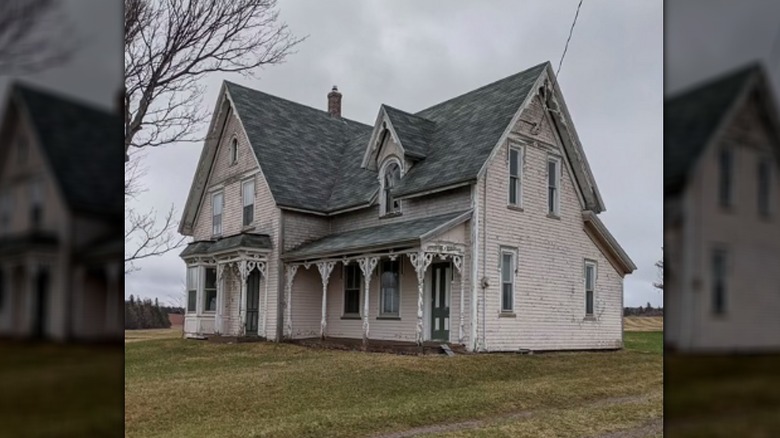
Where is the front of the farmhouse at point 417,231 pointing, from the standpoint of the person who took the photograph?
facing the viewer and to the left of the viewer
